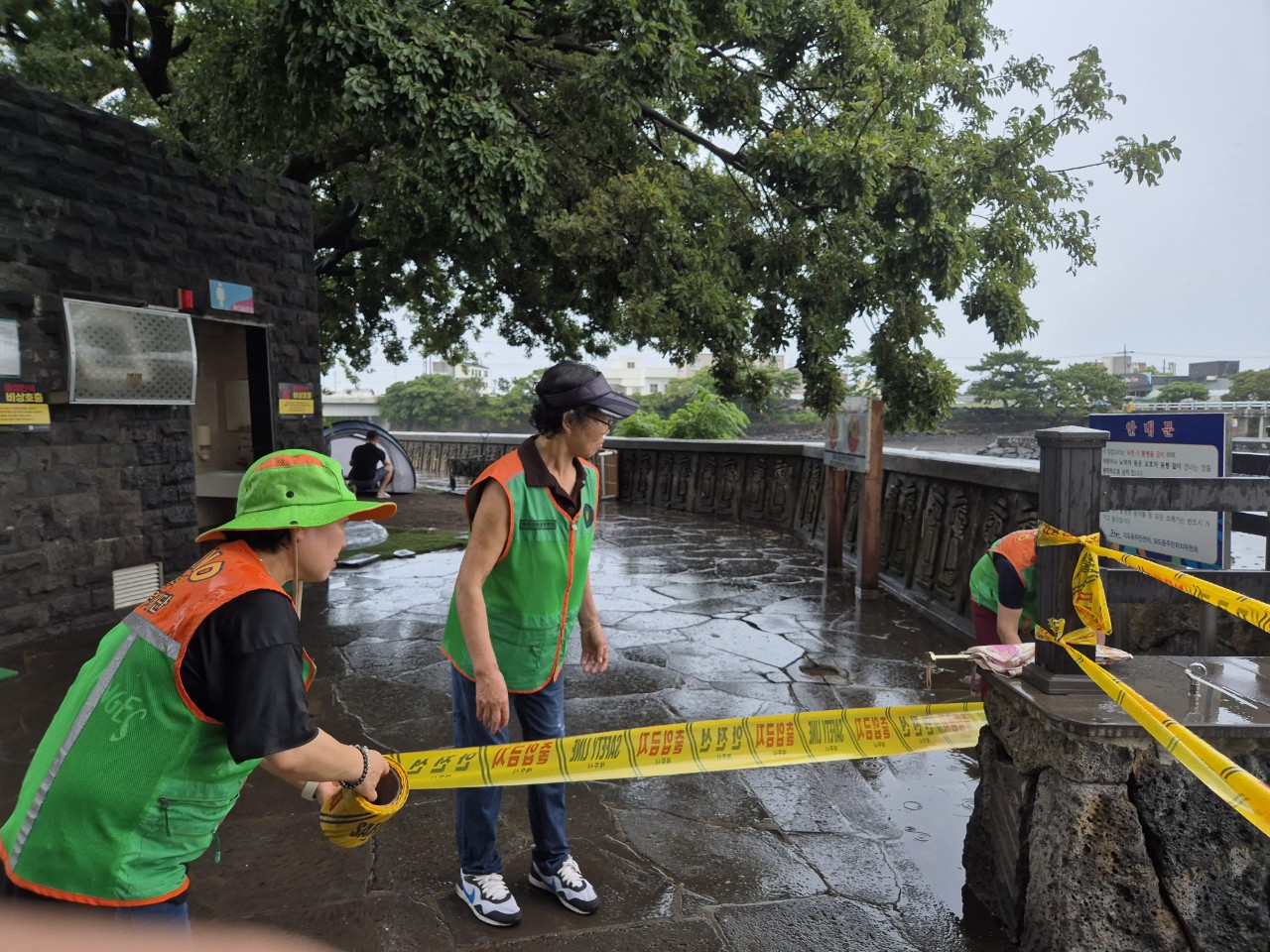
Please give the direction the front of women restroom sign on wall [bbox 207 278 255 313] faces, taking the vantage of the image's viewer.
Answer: facing the viewer and to the right of the viewer

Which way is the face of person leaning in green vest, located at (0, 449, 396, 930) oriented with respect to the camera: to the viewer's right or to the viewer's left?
to the viewer's right

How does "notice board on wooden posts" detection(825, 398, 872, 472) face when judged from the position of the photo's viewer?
facing the viewer and to the left of the viewer

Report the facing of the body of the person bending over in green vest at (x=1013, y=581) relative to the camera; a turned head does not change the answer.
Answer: to the viewer's right

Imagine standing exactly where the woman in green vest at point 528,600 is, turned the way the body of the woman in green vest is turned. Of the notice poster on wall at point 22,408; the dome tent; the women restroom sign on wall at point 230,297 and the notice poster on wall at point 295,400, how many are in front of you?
0

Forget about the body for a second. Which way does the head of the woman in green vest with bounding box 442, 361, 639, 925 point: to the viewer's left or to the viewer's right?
to the viewer's right

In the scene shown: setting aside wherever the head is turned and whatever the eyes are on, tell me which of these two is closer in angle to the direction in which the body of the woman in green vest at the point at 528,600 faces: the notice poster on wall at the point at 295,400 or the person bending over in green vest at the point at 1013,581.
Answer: the person bending over in green vest

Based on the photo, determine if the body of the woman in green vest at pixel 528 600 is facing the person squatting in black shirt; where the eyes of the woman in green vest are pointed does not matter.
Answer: no

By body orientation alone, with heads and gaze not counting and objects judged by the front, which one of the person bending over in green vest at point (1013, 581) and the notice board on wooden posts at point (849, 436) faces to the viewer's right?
the person bending over in green vest

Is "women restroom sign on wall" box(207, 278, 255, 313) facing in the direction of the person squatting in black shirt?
no

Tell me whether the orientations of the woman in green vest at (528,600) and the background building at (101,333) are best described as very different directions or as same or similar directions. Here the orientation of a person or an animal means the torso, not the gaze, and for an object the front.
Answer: same or similar directions

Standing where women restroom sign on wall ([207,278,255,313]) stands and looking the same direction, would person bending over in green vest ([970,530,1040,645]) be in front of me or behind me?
in front

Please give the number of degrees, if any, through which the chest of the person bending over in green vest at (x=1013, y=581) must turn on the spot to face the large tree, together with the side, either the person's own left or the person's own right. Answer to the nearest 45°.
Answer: approximately 135° to the person's own left

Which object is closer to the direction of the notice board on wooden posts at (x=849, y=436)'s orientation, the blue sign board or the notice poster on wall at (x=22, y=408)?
the notice poster on wall
